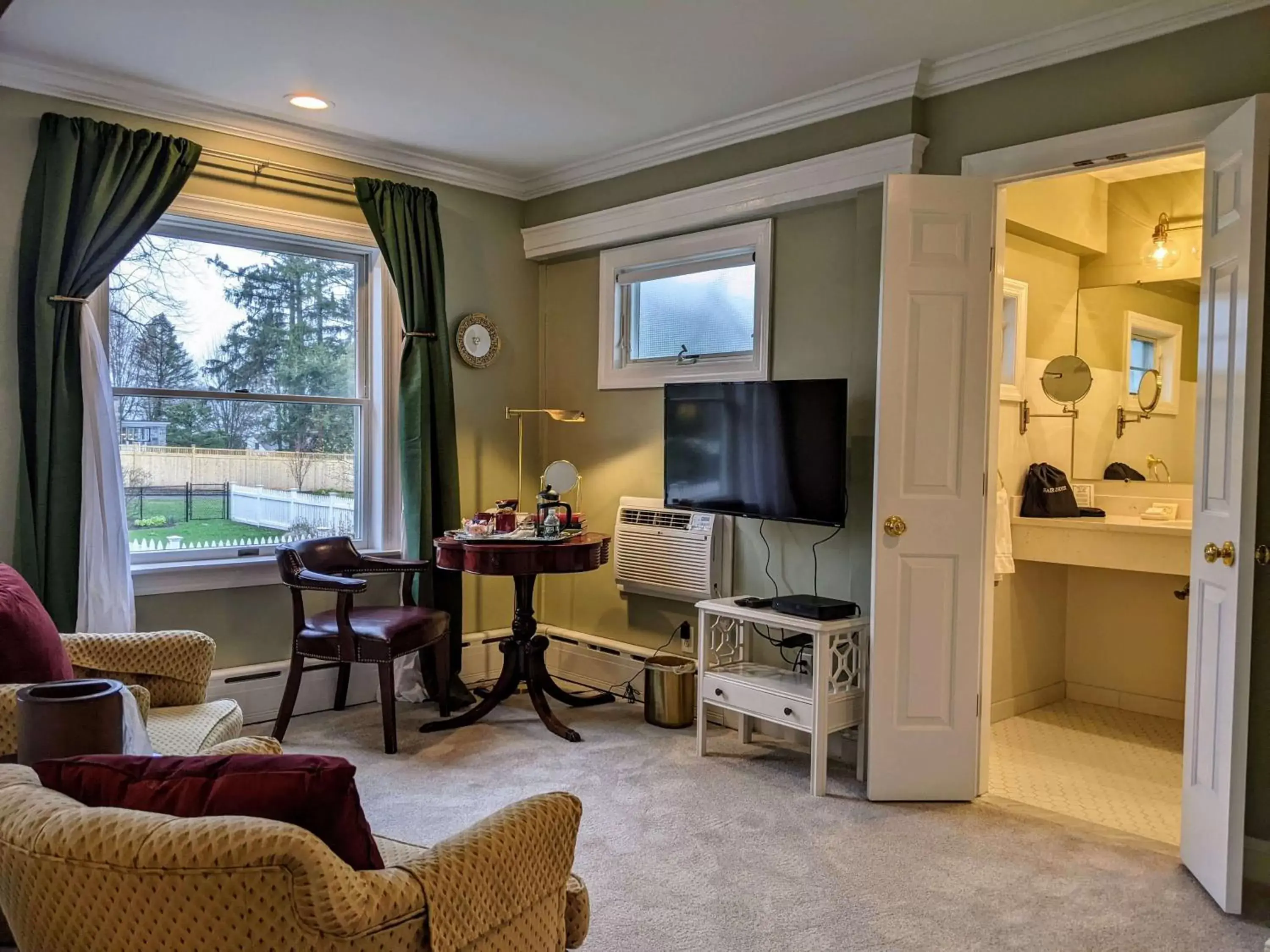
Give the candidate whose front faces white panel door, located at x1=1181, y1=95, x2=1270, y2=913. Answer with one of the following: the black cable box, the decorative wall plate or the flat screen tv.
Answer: the decorative wall plate

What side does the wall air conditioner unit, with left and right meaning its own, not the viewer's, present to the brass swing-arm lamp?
right

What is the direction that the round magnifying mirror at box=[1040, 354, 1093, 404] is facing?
toward the camera

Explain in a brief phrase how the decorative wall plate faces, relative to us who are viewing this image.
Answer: facing the viewer and to the right of the viewer

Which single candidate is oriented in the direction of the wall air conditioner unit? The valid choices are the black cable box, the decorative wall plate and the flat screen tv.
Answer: the decorative wall plate

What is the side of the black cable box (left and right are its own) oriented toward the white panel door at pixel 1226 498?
left

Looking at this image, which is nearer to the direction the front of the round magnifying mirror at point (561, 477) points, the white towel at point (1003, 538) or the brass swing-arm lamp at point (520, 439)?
the white towel

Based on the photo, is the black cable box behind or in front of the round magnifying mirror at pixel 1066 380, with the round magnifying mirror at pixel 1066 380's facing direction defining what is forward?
in front

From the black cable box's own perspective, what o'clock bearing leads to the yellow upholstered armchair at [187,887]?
The yellow upholstered armchair is roughly at 11 o'clock from the black cable box.

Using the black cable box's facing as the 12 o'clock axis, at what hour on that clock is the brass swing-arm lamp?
The brass swing-arm lamp is roughly at 3 o'clock from the black cable box.

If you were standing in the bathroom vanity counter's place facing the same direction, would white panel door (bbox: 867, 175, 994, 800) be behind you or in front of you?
in front

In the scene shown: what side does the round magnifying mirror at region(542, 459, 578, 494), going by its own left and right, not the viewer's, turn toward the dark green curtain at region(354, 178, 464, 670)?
right

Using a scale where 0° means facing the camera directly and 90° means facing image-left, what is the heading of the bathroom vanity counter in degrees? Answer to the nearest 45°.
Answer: approximately 0°

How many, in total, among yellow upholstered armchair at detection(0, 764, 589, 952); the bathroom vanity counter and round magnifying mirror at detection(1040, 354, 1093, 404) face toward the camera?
2

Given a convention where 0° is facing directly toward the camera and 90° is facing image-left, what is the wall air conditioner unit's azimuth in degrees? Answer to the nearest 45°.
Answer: approximately 45°
